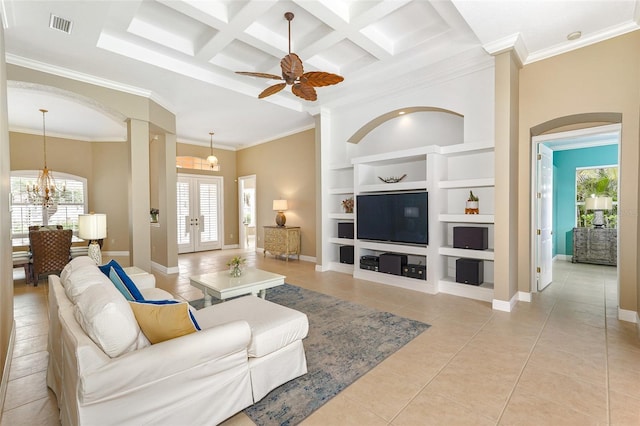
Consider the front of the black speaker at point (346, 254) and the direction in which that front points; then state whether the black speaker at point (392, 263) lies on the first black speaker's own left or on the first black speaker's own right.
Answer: on the first black speaker's own left

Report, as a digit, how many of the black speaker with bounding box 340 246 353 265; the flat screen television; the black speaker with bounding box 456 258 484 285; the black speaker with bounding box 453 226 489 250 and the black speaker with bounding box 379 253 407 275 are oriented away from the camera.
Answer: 0

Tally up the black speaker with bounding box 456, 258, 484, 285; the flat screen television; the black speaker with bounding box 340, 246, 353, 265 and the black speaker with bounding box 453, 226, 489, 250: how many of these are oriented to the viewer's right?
0

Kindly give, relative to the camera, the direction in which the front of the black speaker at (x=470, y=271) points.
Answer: facing the viewer and to the left of the viewer

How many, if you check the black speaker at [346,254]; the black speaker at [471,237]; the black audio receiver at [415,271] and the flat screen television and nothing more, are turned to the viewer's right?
0

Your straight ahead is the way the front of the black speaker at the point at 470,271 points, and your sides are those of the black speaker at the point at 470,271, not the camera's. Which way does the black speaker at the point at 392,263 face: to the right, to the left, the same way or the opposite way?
the same way

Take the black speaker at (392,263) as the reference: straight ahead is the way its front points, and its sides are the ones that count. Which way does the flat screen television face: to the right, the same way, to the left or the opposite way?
the same way

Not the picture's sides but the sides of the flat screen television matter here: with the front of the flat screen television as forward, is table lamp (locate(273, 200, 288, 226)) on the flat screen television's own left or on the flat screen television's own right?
on the flat screen television's own right

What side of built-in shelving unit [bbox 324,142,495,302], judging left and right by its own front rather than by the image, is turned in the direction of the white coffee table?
front

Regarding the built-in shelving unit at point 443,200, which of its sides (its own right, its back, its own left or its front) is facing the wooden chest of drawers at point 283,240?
right

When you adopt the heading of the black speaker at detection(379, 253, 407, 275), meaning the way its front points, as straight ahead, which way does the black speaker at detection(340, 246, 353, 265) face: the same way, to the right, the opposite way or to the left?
the same way

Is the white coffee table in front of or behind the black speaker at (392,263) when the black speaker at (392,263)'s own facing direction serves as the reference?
in front

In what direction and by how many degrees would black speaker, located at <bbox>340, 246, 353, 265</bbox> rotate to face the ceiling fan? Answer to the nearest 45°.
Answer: approximately 45° to its left

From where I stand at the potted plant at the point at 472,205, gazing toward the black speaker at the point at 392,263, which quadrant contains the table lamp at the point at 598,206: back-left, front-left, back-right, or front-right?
back-right

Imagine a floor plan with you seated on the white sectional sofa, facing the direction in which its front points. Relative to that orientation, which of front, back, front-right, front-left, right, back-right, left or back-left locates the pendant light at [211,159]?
front-left

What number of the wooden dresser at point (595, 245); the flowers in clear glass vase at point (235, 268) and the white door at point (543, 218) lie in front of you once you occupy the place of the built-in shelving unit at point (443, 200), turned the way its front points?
1

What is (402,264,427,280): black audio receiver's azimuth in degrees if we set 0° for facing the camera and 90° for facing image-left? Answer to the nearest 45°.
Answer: approximately 45°
